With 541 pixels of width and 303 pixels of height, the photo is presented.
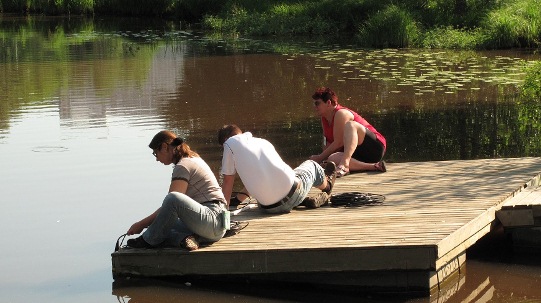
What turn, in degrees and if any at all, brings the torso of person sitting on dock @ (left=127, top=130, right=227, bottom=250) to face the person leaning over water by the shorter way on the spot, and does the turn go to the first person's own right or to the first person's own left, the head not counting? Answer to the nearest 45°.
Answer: approximately 135° to the first person's own right

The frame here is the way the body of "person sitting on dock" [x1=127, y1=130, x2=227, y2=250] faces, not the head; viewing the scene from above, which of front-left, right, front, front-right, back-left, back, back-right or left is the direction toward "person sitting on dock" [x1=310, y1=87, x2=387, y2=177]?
back-right

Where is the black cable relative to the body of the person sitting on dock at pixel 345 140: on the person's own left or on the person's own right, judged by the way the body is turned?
on the person's own left

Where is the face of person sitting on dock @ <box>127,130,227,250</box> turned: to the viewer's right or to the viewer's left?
to the viewer's left

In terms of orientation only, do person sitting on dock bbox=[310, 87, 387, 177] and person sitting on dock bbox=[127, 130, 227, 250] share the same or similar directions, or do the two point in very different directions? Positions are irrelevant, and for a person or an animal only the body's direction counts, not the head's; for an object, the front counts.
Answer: same or similar directions

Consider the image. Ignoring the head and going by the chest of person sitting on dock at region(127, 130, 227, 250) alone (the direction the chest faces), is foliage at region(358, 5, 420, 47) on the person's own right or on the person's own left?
on the person's own right

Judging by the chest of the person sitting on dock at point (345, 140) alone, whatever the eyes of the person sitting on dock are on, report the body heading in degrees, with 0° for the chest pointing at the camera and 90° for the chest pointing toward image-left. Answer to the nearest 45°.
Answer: approximately 90°

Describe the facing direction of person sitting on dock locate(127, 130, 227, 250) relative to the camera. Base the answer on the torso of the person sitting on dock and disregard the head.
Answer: to the viewer's left
